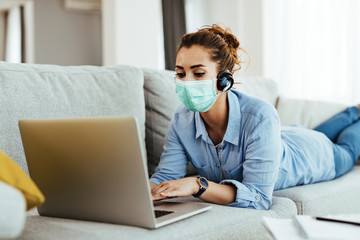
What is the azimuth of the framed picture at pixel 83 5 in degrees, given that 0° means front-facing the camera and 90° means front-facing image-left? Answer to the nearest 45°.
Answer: approximately 0°

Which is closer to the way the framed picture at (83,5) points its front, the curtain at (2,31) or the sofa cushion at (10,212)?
the sofa cushion

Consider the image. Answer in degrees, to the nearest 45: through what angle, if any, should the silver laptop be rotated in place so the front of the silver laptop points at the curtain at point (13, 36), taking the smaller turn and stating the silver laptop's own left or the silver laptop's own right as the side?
approximately 45° to the silver laptop's own left

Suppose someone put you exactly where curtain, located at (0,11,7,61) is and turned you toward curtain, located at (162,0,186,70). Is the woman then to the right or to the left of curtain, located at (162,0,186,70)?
right

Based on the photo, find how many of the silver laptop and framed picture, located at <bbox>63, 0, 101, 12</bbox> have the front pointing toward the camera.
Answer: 1

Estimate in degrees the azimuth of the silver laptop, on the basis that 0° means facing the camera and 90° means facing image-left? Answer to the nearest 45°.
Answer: approximately 225°

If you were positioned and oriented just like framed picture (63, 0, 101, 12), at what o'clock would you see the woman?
The woman is roughly at 12 o'clock from the framed picture.

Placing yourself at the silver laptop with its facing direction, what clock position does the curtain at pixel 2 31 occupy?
The curtain is roughly at 10 o'clock from the silver laptop.

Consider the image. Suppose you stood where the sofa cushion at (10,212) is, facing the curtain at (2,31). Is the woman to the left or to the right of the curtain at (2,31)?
right
